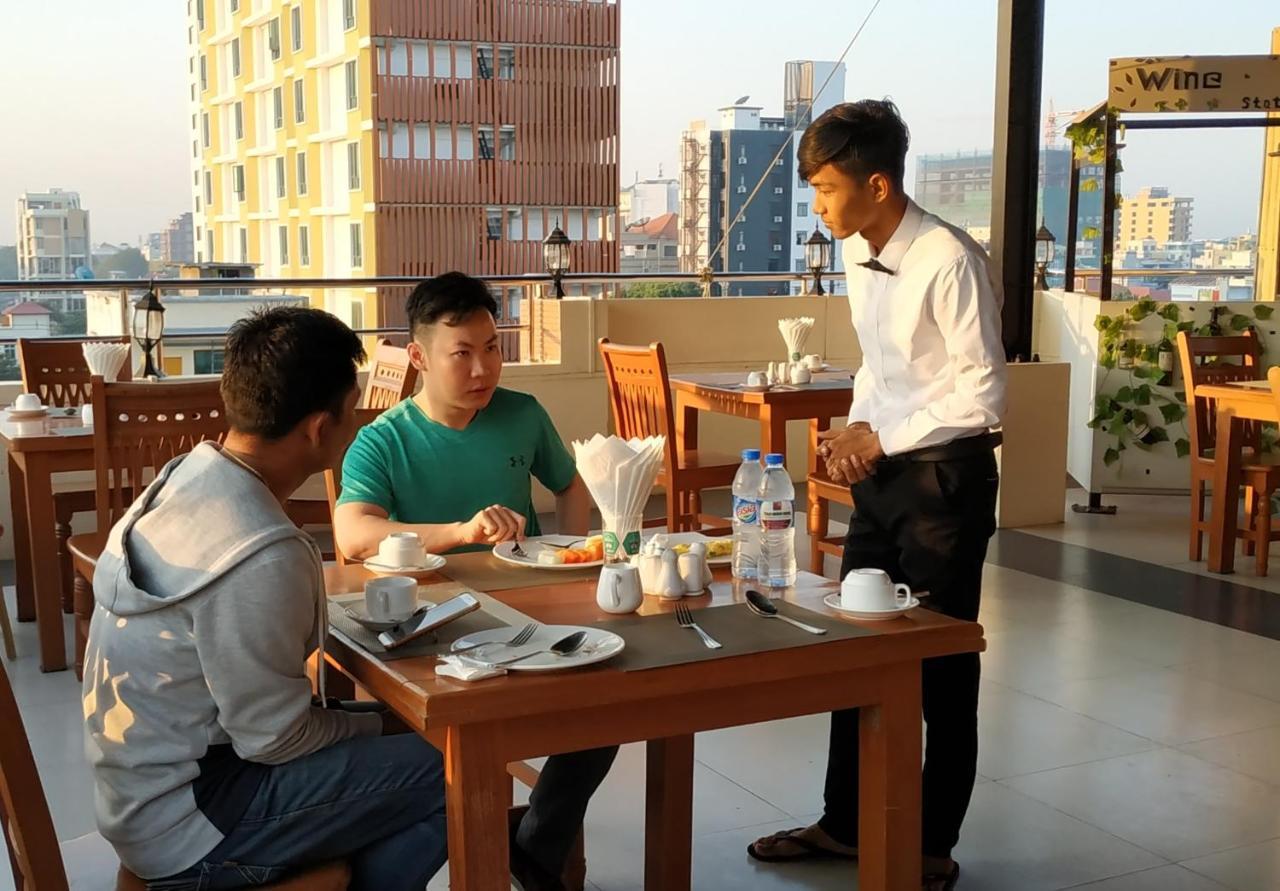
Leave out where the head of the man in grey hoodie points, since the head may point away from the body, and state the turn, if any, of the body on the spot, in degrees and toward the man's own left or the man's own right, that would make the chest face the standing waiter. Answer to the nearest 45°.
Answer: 0° — they already face them

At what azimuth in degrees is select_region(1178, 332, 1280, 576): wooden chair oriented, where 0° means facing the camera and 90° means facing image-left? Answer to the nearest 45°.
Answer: approximately 315°

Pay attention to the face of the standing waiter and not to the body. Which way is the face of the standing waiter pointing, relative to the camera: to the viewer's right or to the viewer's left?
to the viewer's left

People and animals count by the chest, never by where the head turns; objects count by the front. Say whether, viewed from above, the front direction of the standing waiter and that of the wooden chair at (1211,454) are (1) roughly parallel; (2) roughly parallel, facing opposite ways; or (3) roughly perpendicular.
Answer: roughly perpendicular

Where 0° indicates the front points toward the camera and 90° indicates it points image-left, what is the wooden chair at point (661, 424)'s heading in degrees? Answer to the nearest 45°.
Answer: approximately 225°

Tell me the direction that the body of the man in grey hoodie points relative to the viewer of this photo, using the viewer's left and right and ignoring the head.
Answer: facing away from the viewer and to the right of the viewer

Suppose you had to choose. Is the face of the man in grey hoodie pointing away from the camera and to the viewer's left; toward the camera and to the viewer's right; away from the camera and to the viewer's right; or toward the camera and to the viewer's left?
away from the camera and to the viewer's right

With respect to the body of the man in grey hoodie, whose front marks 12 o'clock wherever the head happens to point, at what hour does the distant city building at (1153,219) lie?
The distant city building is roughly at 12 o'clock from the man in grey hoodie.

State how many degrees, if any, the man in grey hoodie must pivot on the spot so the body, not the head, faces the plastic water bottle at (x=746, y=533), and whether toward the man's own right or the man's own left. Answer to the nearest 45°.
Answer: approximately 45° to the man's own right

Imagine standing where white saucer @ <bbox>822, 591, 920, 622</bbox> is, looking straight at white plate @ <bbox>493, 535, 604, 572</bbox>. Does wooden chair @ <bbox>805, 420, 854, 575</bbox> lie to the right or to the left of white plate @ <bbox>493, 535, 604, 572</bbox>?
right

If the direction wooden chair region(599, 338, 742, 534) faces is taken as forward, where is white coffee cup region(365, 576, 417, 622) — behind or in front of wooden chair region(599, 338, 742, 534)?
behind

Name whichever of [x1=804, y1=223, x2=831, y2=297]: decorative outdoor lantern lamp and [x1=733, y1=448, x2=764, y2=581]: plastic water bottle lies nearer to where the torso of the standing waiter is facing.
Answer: the plastic water bottle
